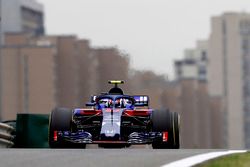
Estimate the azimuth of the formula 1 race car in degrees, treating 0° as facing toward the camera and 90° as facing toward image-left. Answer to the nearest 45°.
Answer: approximately 0°

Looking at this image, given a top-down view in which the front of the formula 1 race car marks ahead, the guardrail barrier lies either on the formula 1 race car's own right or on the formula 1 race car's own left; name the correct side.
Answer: on the formula 1 race car's own right
